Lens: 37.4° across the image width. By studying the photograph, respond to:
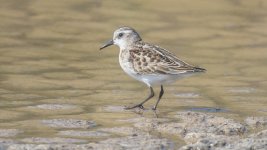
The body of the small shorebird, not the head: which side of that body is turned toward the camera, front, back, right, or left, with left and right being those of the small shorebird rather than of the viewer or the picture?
left
